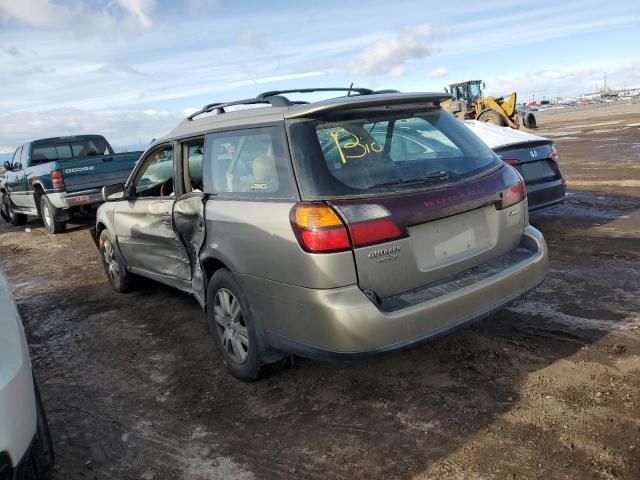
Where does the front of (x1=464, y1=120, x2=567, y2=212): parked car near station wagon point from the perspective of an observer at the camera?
facing away from the viewer and to the left of the viewer

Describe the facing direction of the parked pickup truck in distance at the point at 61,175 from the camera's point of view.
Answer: facing away from the viewer and to the left of the viewer

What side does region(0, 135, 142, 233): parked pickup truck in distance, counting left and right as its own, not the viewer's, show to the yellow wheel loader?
right

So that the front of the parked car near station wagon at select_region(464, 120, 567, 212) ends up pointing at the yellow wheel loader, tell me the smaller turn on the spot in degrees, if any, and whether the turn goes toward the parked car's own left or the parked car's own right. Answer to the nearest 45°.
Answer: approximately 45° to the parked car's own right

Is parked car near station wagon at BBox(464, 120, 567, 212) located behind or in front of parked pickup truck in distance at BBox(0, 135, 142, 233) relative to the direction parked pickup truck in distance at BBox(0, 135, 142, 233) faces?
behind
